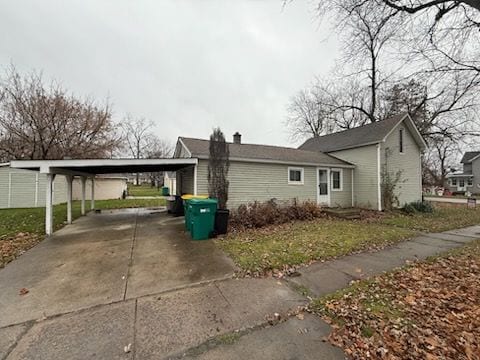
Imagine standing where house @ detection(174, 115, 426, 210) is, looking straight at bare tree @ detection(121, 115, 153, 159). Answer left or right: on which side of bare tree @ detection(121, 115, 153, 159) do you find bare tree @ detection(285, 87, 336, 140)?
right

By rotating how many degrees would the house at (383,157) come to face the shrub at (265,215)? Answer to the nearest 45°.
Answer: approximately 90° to its right

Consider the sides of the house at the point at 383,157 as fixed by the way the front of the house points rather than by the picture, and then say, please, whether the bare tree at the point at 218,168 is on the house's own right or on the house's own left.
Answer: on the house's own right

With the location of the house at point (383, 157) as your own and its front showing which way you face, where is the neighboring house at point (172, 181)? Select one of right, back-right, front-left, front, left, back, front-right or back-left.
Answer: back-right

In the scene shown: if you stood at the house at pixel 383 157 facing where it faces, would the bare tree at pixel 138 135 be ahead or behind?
behind

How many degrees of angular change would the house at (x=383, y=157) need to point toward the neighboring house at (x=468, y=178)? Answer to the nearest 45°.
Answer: approximately 135° to its left

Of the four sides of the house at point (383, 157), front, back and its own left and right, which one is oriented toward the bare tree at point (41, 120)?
right

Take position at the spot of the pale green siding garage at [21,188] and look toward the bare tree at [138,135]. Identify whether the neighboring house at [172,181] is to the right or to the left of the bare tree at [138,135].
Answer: right
